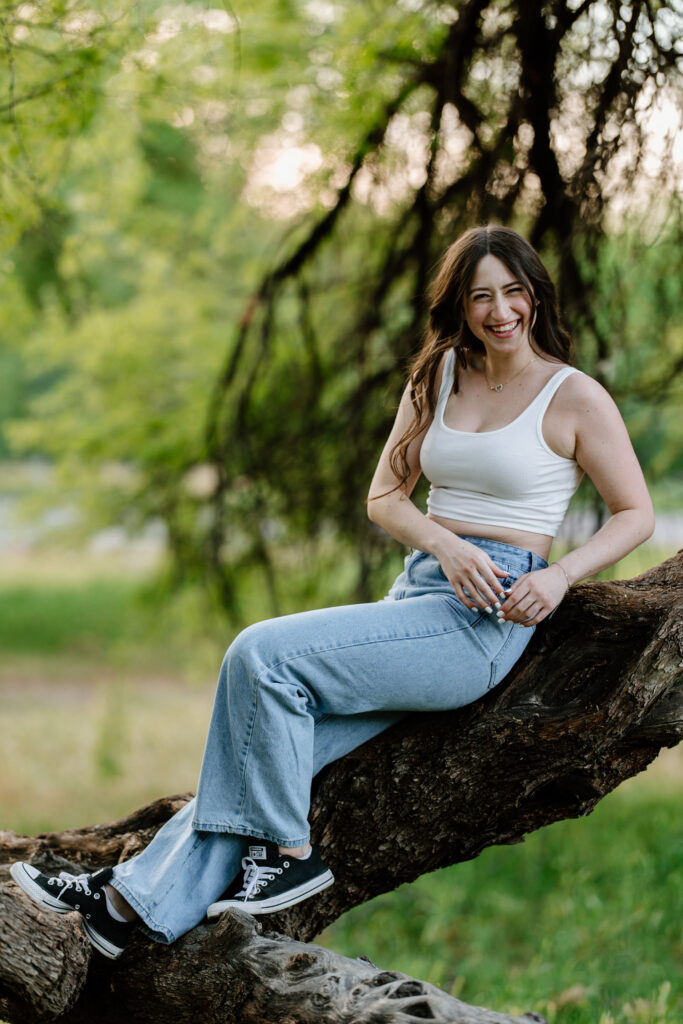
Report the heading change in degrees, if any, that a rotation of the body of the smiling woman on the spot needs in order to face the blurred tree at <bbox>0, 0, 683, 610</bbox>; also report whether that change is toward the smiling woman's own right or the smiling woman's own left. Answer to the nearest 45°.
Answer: approximately 135° to the smiling woman's own right

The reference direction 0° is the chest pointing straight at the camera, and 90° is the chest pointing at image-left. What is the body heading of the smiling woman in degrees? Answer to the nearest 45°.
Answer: approximately 45°
